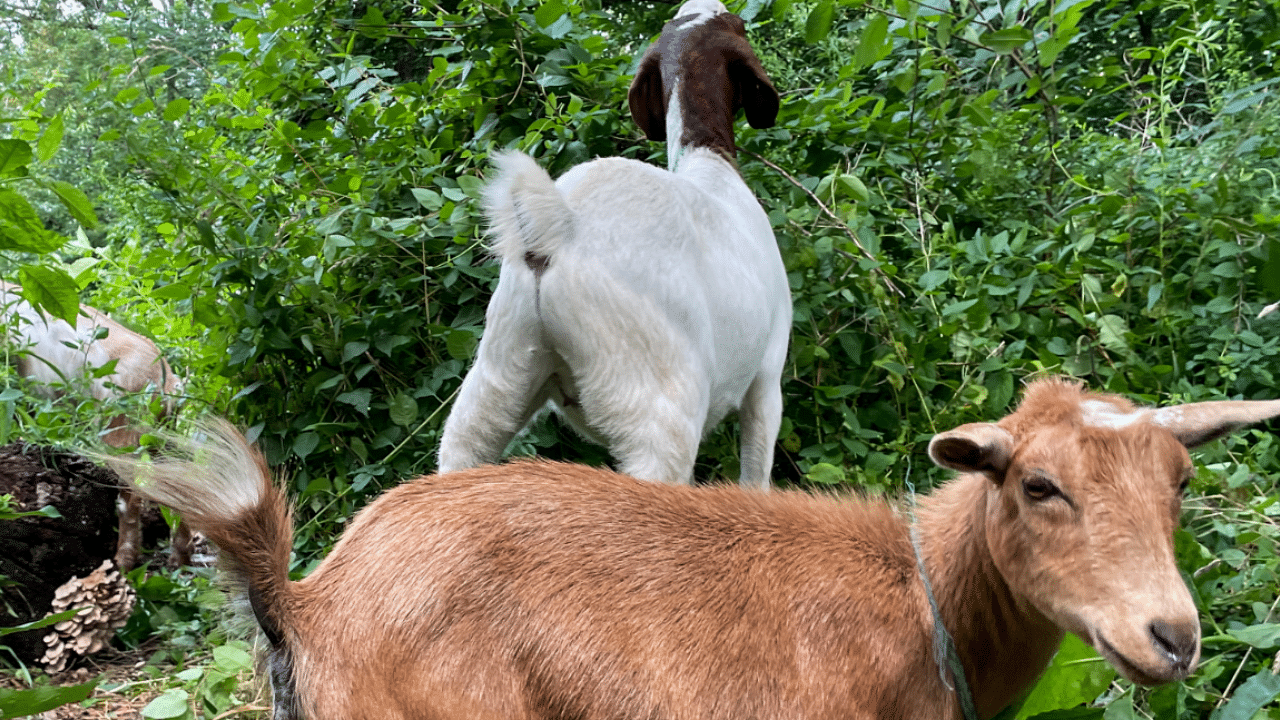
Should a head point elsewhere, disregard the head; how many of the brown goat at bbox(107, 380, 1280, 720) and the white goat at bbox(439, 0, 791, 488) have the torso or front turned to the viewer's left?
0

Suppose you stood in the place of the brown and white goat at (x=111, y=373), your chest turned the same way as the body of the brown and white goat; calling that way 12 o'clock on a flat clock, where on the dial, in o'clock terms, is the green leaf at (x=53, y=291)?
The green leaf is roughly at 9 o'clock from the brown and white goat.

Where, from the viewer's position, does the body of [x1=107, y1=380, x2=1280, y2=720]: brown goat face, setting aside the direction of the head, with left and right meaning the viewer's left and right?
facing to the right of the viewer

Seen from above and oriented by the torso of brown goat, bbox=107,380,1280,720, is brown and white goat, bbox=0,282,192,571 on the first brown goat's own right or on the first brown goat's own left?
on the first brown goat's own left

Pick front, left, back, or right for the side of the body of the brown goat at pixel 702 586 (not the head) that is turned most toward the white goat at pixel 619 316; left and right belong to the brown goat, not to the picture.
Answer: left

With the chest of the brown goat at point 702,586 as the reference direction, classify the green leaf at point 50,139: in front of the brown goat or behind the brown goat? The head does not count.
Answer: behind

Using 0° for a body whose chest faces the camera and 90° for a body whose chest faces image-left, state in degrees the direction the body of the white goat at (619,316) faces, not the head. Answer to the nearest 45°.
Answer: approximately 225°

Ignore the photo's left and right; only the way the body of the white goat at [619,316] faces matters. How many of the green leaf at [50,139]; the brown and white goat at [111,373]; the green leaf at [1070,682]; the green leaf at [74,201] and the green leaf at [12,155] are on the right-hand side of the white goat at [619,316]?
1
